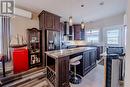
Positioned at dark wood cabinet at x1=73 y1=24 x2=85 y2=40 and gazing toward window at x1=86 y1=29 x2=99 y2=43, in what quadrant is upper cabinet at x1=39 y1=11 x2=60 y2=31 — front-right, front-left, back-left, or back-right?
back-right

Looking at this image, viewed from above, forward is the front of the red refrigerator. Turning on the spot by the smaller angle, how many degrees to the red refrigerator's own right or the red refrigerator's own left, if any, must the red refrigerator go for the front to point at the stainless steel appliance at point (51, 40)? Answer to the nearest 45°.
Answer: approximately 90° to the red refrigerator's own left

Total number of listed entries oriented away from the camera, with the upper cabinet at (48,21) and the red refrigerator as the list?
0

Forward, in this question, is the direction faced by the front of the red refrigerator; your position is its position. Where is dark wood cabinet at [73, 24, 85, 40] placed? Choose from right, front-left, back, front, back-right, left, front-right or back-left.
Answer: left

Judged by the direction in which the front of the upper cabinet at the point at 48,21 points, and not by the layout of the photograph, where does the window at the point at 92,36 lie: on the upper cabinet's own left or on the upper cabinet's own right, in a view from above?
on the upper cabinet's own left

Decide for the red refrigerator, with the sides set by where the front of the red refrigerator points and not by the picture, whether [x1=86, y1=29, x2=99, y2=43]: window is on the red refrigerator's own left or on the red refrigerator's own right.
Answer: on the red refrigerator's own left

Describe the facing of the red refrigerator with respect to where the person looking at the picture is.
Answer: facing the viewer and to the right of the viewer

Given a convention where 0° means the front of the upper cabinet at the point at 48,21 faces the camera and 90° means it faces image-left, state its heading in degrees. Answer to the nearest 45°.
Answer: approximately 315°

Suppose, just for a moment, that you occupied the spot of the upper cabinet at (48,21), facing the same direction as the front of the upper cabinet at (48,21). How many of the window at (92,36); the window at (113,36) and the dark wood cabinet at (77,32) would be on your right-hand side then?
0

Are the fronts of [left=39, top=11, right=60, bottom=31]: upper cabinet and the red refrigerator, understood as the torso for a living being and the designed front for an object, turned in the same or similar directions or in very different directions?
same or similar directions

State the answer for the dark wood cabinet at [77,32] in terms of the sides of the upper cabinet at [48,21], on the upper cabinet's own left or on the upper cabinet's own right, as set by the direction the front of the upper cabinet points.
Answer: on the upper cabinet's own left

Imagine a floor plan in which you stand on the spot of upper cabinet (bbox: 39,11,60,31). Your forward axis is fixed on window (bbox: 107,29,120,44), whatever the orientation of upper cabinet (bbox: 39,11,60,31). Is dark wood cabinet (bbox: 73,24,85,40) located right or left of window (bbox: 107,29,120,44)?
left
